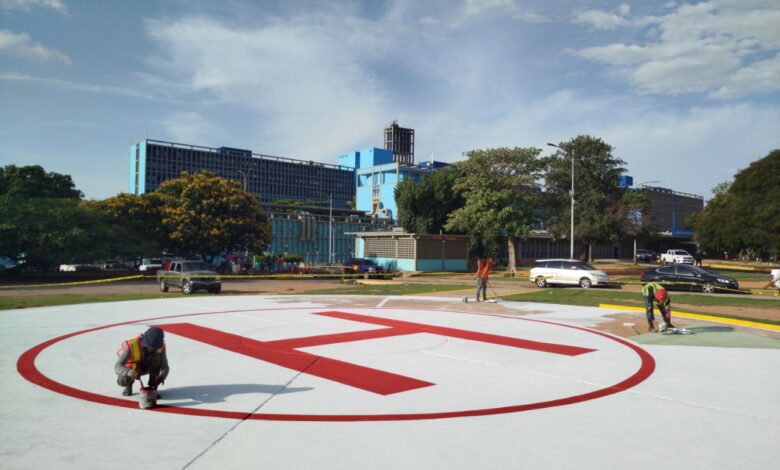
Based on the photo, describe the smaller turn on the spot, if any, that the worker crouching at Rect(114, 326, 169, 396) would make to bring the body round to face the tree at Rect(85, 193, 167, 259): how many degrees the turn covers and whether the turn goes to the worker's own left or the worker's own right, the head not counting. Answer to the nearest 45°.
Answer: approximately 135° to the worker's own left

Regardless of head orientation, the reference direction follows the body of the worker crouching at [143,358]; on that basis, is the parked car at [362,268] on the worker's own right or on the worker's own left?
on the worker's own left

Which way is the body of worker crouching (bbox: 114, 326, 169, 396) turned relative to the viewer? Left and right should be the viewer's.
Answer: facing the viewer and to the right of the viewer

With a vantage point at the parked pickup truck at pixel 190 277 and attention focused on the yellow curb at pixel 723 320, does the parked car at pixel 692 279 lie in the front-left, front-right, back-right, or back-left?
front-left

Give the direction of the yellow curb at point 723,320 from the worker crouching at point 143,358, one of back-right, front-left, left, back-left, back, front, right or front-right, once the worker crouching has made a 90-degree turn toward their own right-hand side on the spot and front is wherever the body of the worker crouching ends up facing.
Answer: back-left

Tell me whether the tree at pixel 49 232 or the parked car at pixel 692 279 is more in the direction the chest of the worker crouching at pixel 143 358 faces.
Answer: the parked car

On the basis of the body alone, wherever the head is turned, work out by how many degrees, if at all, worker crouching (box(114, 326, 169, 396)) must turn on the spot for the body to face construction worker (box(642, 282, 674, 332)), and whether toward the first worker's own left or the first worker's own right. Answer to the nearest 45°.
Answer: approximately 45° to the first worker's own left

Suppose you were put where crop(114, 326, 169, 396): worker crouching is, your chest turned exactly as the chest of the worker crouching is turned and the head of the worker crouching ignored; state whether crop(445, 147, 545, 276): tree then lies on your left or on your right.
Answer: on your left

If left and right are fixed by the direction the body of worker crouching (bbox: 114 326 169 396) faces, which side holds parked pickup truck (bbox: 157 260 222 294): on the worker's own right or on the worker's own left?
on the worker's own left

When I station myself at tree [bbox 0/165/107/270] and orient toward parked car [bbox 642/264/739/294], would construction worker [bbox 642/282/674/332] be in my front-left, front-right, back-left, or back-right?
front-right

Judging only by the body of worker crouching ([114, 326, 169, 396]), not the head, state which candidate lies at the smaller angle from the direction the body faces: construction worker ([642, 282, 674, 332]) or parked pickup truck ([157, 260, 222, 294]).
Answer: the construction worker

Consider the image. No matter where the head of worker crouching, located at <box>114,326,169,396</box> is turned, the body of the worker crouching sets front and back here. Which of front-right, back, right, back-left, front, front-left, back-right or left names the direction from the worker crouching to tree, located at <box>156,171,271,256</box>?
back-left

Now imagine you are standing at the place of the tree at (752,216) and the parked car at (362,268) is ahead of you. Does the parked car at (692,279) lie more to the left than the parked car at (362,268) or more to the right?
left

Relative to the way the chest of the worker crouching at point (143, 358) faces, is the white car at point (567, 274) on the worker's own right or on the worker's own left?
on the worker's own left

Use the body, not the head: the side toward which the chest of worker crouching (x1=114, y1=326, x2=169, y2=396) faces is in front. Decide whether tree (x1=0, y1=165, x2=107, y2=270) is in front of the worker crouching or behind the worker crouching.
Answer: behind

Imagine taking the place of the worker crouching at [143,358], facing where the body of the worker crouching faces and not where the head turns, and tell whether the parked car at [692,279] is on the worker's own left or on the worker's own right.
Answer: on the worker's own left
